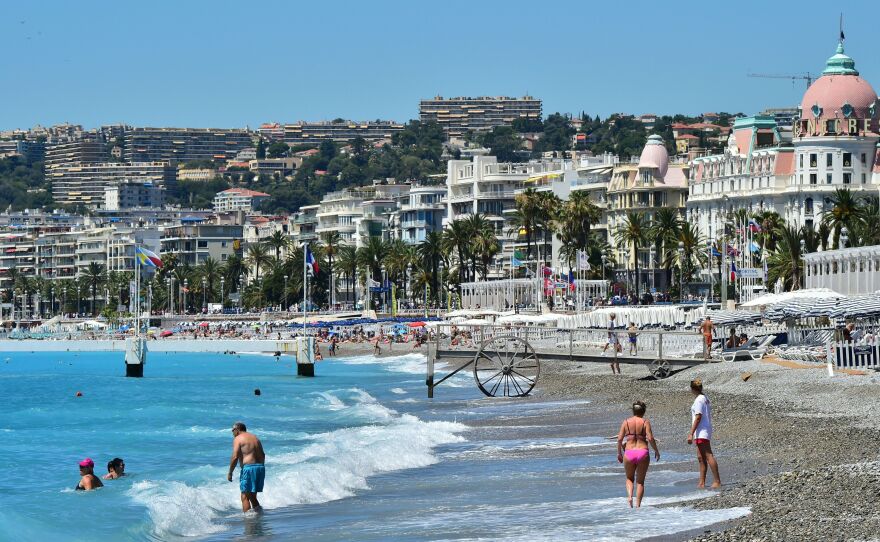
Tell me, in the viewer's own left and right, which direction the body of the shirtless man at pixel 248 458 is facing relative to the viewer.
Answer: facing away from the viewer and to the left of the viewer

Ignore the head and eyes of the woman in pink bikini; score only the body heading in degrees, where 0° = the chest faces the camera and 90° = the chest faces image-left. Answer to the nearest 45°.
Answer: approximately 180°

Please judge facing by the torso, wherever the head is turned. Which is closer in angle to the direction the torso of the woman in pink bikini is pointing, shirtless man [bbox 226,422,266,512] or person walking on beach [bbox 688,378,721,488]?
the person walking on beach

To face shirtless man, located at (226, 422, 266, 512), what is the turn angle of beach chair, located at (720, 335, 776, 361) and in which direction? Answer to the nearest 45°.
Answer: approximately 90° to its left

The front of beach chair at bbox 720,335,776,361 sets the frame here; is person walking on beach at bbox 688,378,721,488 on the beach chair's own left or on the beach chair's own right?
on the beach chair's own left

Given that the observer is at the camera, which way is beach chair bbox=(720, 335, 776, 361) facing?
facing to the left of the viewer

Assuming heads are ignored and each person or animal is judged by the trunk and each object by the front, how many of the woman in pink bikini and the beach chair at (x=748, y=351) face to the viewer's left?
1

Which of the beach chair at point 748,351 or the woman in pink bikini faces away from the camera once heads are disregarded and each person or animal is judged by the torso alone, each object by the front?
the woman in pink bikini
